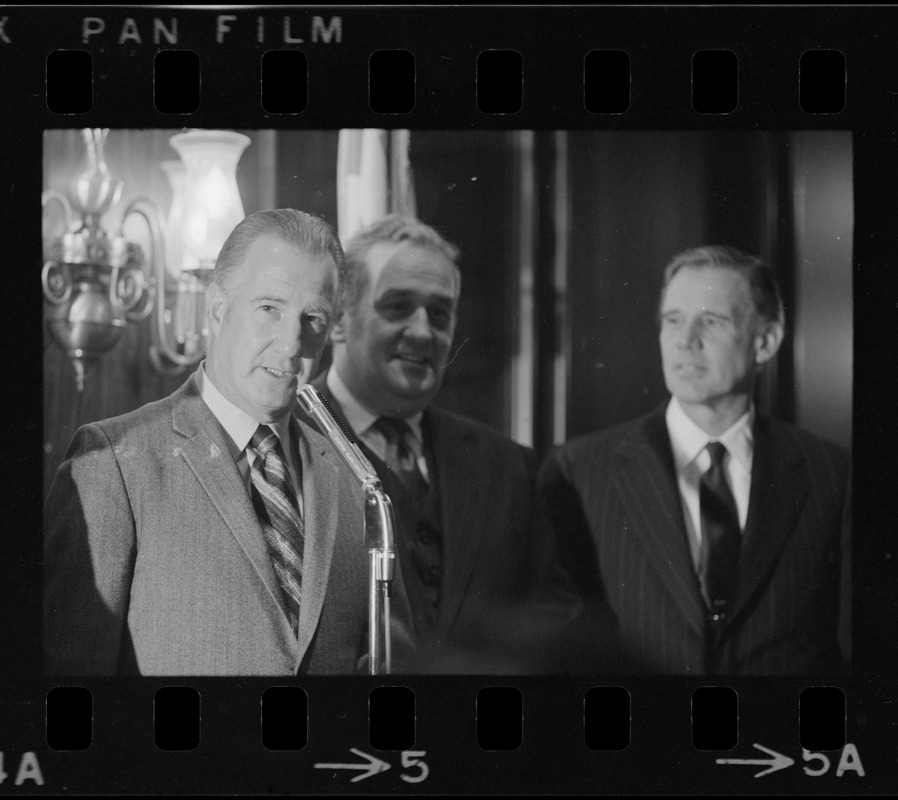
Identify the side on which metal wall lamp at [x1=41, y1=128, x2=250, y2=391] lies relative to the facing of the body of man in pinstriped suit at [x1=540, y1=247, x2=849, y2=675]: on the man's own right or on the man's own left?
on the man's own right
